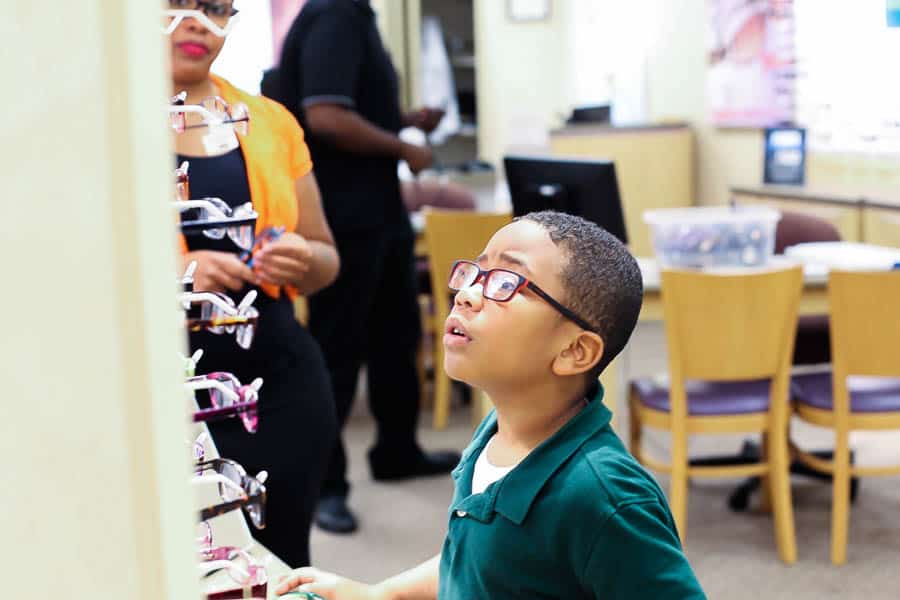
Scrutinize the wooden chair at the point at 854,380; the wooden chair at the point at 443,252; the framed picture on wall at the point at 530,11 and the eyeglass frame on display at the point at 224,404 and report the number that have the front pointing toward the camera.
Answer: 1

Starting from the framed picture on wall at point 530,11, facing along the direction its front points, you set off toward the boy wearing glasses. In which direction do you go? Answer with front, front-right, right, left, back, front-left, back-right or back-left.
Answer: front

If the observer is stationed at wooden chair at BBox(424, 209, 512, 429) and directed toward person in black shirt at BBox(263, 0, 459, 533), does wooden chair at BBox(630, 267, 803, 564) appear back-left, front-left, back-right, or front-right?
front-left

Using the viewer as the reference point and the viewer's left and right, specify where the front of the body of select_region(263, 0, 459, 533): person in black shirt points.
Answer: facing to the right of the viewer

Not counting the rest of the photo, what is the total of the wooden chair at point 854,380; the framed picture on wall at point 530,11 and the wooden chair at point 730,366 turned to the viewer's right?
0

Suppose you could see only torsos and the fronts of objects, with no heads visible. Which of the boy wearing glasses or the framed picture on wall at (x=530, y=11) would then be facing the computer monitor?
the framed picture on wall

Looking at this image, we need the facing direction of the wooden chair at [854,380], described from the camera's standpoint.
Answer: facing away from the viewer and to the left of the viewer

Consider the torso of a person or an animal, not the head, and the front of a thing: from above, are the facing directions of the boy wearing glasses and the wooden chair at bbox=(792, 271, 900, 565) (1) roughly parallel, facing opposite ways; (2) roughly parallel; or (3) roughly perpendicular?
roughly perpendicular

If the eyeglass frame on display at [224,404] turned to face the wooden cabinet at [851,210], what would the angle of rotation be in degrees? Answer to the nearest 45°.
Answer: approximately 45° to its left

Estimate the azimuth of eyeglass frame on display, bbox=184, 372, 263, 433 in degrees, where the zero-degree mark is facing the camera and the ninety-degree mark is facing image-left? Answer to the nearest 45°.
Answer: approximately 270°

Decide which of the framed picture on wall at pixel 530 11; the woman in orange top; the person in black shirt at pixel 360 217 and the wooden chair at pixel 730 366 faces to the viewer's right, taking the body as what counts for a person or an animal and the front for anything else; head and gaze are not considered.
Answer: the person in black shirt

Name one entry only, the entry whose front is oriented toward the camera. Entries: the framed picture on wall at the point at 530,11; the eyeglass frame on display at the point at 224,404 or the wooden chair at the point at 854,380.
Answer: the framed picture on wall
